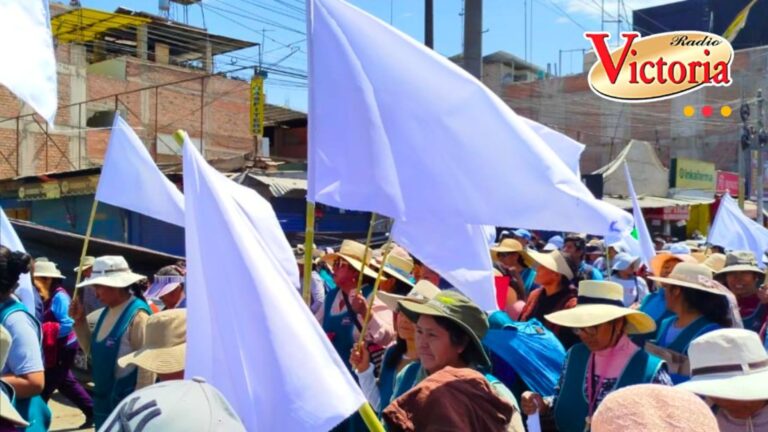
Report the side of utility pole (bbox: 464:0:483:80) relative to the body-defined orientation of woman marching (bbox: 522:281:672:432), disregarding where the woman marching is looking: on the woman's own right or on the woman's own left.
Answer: on the woman's own right

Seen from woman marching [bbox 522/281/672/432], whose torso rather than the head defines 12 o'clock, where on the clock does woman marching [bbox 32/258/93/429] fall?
woman marching [bbox 32/258/93/429] is roughly at 2 o'clock from woman marching [bbox 522/281/672/432].

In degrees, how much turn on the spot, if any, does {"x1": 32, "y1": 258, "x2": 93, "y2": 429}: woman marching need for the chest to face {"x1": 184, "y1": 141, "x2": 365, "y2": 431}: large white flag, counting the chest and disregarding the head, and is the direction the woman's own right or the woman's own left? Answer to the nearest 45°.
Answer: approximately 90° to the woman's own left

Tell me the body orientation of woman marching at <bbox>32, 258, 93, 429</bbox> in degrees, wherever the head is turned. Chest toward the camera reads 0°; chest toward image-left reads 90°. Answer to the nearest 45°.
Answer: approximately 90°

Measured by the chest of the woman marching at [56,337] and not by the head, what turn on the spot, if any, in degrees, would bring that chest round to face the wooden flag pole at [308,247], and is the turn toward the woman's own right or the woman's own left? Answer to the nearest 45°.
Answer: approximately 90° to the woman's own left
